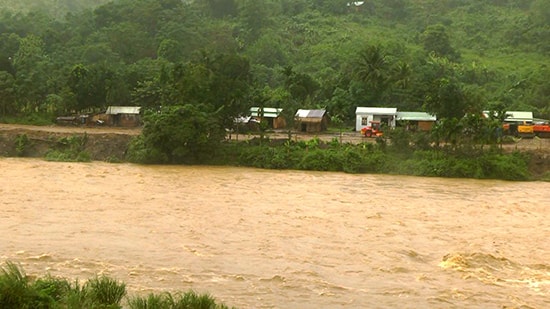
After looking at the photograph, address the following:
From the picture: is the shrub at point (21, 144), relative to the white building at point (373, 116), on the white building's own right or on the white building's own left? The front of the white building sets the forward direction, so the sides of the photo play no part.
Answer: on the white building's own right

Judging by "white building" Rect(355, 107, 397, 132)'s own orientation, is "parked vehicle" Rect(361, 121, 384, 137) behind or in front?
in front

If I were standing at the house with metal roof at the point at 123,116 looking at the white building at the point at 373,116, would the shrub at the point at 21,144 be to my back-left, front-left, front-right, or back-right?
back-right

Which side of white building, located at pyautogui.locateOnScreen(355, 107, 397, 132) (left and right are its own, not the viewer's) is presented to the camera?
front

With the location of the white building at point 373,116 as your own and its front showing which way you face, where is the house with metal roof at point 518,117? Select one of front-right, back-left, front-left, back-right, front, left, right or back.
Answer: left

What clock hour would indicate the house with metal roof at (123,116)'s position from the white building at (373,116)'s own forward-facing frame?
The house with metal roof is roughly at 3 o'clock from the white building.

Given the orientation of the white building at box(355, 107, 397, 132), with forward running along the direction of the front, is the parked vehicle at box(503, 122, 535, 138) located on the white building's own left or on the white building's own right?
on the white building's own left

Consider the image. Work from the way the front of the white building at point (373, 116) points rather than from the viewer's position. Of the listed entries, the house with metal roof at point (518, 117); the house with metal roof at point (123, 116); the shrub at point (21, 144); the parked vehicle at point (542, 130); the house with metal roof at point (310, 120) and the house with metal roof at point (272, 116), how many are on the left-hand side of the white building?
2

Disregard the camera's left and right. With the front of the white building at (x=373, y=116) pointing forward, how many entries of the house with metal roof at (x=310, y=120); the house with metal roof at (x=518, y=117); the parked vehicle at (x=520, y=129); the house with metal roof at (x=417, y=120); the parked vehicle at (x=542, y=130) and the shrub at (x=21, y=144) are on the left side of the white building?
4

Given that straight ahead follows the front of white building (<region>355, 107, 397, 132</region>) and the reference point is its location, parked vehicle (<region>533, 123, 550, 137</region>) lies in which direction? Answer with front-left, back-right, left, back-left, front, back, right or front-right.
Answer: left

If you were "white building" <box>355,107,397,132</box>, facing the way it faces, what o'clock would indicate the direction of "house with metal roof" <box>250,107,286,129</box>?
The house with metal roof is roughly at 3 o'clock from the white building.

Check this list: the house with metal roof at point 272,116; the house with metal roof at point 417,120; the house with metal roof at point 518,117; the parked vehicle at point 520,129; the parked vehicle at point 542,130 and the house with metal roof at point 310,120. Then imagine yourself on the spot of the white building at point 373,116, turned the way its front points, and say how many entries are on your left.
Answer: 4

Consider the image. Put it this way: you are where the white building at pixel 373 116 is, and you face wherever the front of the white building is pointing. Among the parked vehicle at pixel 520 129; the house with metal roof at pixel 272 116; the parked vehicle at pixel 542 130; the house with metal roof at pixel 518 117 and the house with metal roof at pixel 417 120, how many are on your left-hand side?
4

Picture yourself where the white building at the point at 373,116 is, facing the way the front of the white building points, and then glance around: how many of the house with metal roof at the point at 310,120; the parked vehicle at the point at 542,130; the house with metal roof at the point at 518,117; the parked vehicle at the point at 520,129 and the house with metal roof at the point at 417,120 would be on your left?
4

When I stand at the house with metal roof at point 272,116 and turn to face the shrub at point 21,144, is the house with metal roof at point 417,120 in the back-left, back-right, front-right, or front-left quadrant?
back-left
